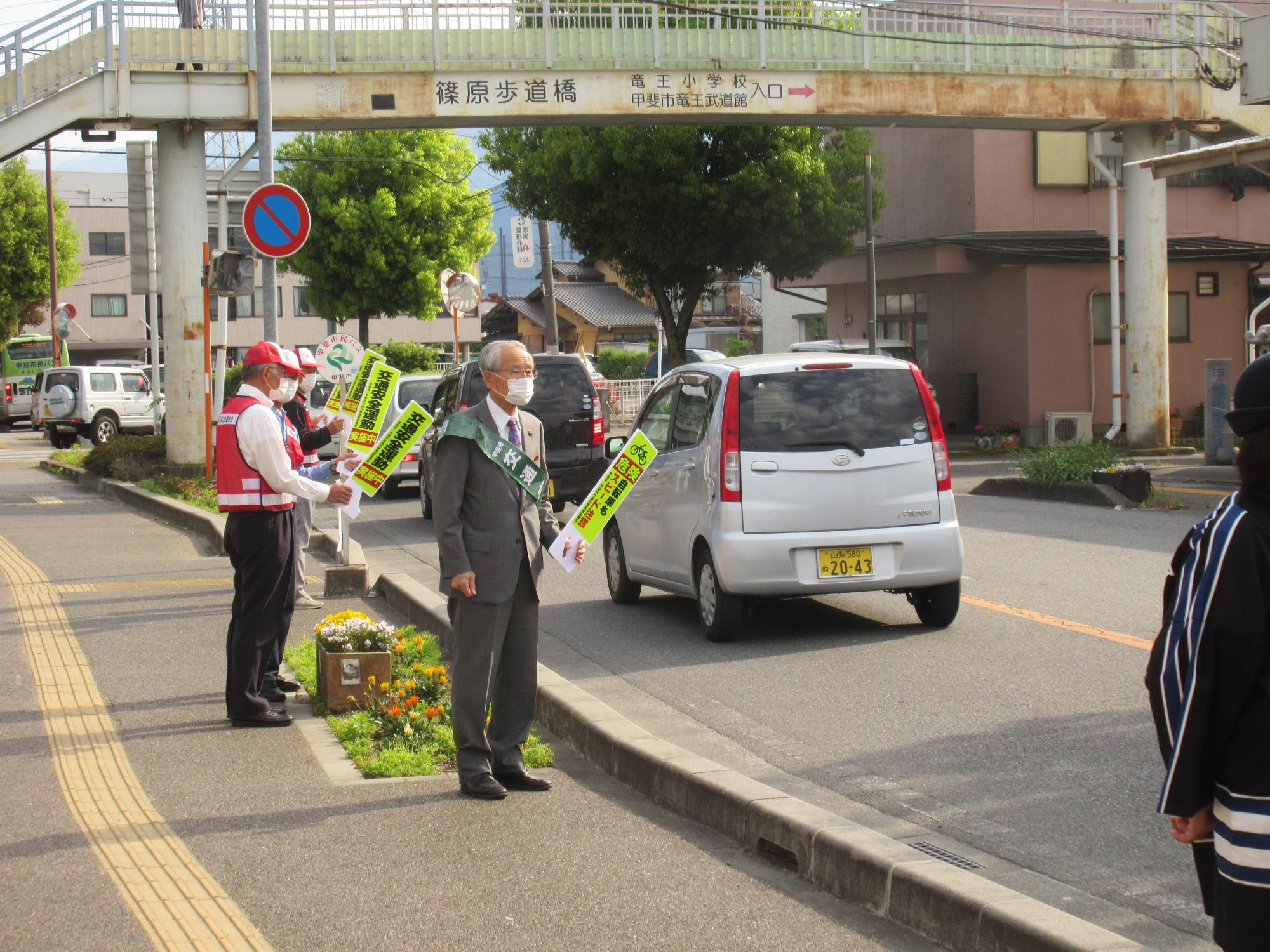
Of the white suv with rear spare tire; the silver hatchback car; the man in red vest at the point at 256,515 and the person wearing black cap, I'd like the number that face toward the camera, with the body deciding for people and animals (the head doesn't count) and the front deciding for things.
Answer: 0

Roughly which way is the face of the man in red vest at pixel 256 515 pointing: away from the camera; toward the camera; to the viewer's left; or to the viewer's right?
to the viewer's right

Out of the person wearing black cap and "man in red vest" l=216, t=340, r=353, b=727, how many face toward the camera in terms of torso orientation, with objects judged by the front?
0

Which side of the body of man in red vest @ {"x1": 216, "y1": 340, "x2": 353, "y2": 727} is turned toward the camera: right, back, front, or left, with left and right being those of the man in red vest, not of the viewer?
right

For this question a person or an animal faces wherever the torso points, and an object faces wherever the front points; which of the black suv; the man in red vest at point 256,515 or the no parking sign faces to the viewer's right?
the man in red vest

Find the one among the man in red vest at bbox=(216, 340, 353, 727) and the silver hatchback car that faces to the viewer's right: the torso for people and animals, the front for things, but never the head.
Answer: the man in red vest

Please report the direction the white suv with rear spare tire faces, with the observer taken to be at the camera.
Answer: facing away from the viewer and to the right of the viewer

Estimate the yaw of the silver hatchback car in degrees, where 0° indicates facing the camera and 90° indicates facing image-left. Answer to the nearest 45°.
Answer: approximately 135°

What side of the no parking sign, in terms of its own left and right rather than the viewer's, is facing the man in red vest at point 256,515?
front

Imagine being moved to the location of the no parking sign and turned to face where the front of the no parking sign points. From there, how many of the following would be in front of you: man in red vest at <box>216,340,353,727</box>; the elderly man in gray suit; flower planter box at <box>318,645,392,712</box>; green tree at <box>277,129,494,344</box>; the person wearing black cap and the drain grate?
5

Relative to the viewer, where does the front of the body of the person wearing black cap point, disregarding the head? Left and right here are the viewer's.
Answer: facing away from the viewer and to the left of the viewer

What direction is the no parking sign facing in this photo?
toward the camera
